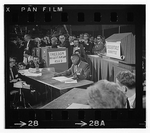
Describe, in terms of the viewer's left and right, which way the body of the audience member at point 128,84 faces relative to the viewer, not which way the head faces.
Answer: facing away from the viewer and to the left of the viewer

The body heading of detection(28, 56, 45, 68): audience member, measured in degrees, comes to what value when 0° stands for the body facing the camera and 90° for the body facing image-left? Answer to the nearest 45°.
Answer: approximately 0°

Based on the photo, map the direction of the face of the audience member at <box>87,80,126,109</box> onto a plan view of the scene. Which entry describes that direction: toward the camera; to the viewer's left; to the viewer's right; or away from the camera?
away from the camera

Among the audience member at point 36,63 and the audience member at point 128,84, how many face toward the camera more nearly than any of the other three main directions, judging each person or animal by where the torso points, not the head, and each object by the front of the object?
1

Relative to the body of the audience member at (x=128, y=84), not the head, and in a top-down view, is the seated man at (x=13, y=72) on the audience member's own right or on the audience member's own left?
on the audience member's own left

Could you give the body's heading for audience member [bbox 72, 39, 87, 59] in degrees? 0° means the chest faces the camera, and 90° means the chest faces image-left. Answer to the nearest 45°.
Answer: approximately 45°

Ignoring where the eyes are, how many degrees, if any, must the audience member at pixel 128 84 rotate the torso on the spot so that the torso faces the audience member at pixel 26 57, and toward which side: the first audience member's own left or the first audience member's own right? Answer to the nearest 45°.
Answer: approximately 45° to the first audience member's own left
